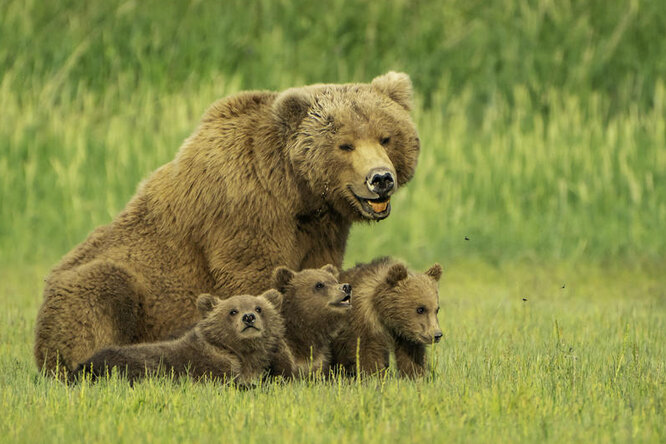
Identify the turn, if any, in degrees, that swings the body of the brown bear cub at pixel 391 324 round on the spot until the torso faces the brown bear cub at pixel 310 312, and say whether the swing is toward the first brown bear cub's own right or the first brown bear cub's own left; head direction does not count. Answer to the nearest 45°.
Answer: approximately 135° to the first brown bear cub's own right

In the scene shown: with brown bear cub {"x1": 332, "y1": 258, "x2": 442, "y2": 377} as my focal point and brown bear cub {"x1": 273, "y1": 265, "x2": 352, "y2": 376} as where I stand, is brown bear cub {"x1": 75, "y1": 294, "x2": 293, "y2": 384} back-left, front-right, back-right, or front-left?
back-right

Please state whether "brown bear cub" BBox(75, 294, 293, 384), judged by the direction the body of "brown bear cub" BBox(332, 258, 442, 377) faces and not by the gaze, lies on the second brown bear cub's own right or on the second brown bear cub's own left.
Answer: on the second brown bear cub's own right

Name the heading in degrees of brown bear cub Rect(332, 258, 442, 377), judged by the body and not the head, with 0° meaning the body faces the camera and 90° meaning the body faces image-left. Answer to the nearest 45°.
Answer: approximately 315°
